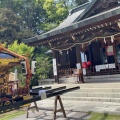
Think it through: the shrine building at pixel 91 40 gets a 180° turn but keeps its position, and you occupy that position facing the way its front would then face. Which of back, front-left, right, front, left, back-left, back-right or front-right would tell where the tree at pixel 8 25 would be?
left

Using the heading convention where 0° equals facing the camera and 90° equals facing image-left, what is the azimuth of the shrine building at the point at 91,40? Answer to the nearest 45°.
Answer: approximately 45°

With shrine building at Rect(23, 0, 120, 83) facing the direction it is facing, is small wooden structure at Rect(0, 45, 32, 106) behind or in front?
in front

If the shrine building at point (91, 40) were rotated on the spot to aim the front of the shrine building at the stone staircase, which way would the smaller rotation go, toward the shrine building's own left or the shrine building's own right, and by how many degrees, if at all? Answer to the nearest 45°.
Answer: approximately 45° to the shrine building's own left

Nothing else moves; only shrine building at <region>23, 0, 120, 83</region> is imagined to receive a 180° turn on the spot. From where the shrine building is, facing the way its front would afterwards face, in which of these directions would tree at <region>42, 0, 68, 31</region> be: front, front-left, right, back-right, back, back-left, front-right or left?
front-left

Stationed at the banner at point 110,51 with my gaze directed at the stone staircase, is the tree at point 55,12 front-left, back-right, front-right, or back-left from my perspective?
back-right
